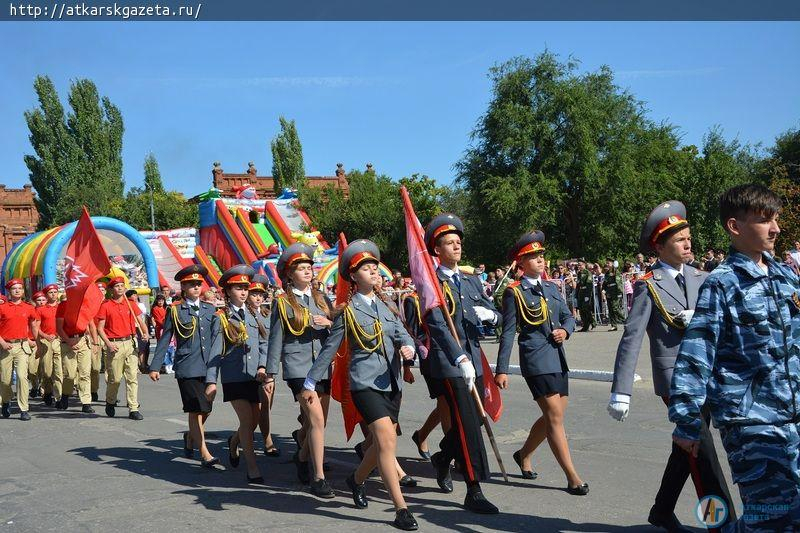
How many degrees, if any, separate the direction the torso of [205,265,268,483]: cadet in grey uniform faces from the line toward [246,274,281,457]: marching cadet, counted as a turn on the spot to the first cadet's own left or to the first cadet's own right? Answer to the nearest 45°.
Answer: approximately 135° to the first cadet's own left

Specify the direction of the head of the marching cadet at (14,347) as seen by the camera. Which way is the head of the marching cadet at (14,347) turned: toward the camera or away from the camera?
toward the camera

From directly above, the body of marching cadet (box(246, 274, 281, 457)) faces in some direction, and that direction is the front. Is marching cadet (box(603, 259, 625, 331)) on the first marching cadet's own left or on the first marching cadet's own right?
on the first marching cadet's own left

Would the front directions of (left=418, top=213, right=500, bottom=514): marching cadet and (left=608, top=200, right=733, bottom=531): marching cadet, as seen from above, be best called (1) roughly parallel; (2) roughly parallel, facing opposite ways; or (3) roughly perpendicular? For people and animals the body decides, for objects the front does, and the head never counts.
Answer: roughly parallel

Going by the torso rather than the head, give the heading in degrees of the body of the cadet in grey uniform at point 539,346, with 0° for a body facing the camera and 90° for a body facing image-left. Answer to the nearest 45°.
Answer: approximately 315°

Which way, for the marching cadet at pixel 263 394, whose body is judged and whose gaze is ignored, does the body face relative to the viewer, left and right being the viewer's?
facing the viewer and to the right of the viewer

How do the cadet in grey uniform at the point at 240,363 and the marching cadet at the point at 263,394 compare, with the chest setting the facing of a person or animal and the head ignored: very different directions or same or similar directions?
same or similar directions

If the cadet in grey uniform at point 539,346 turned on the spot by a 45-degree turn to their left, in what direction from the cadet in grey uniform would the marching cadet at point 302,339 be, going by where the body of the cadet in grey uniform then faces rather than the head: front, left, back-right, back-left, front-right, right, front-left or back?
back

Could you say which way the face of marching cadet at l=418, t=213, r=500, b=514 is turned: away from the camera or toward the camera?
toward the camera

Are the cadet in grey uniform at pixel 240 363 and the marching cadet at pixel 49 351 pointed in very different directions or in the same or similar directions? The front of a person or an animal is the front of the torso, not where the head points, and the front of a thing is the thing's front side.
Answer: same or similar directions

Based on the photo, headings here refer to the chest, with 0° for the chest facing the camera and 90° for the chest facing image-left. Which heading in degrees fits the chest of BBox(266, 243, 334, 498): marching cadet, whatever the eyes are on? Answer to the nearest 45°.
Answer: approximately 315°
